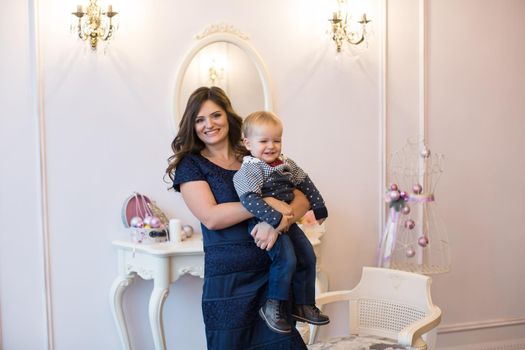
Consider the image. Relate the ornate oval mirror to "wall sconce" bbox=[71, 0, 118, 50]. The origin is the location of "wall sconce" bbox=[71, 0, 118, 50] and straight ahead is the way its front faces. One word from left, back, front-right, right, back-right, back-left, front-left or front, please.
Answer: left

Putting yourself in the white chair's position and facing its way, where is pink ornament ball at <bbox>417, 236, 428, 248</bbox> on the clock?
The pink ornament ball is roughly at 5 o'clock from the white chair.

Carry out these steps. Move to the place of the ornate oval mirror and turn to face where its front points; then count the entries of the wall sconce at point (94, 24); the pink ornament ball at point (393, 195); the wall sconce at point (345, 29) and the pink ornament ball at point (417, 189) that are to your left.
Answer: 3

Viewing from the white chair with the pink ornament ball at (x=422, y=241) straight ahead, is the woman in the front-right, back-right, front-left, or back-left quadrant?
back-left

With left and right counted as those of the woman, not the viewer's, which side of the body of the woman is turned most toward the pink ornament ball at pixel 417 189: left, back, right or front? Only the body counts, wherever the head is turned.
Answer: left

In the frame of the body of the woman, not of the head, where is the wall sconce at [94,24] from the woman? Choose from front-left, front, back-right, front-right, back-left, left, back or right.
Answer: back

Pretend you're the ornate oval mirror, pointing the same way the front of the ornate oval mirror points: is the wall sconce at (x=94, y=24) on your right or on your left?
on your right

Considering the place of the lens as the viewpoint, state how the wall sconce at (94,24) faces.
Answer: facing the viewer

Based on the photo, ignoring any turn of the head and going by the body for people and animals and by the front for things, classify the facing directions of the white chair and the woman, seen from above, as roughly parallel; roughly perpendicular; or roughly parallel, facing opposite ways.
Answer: roughly perpendicular

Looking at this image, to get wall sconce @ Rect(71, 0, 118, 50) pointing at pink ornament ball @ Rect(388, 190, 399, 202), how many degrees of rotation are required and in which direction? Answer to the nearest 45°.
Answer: approximately 90° to its left

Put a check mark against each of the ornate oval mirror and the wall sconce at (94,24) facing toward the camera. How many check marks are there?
2

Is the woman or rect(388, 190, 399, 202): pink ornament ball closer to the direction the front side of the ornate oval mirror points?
the woman

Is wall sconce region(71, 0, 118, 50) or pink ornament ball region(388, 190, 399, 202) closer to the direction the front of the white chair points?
the wall sconce

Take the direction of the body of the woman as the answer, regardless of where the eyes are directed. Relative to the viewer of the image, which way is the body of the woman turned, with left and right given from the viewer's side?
facing the viewer and to the right of the viewer
